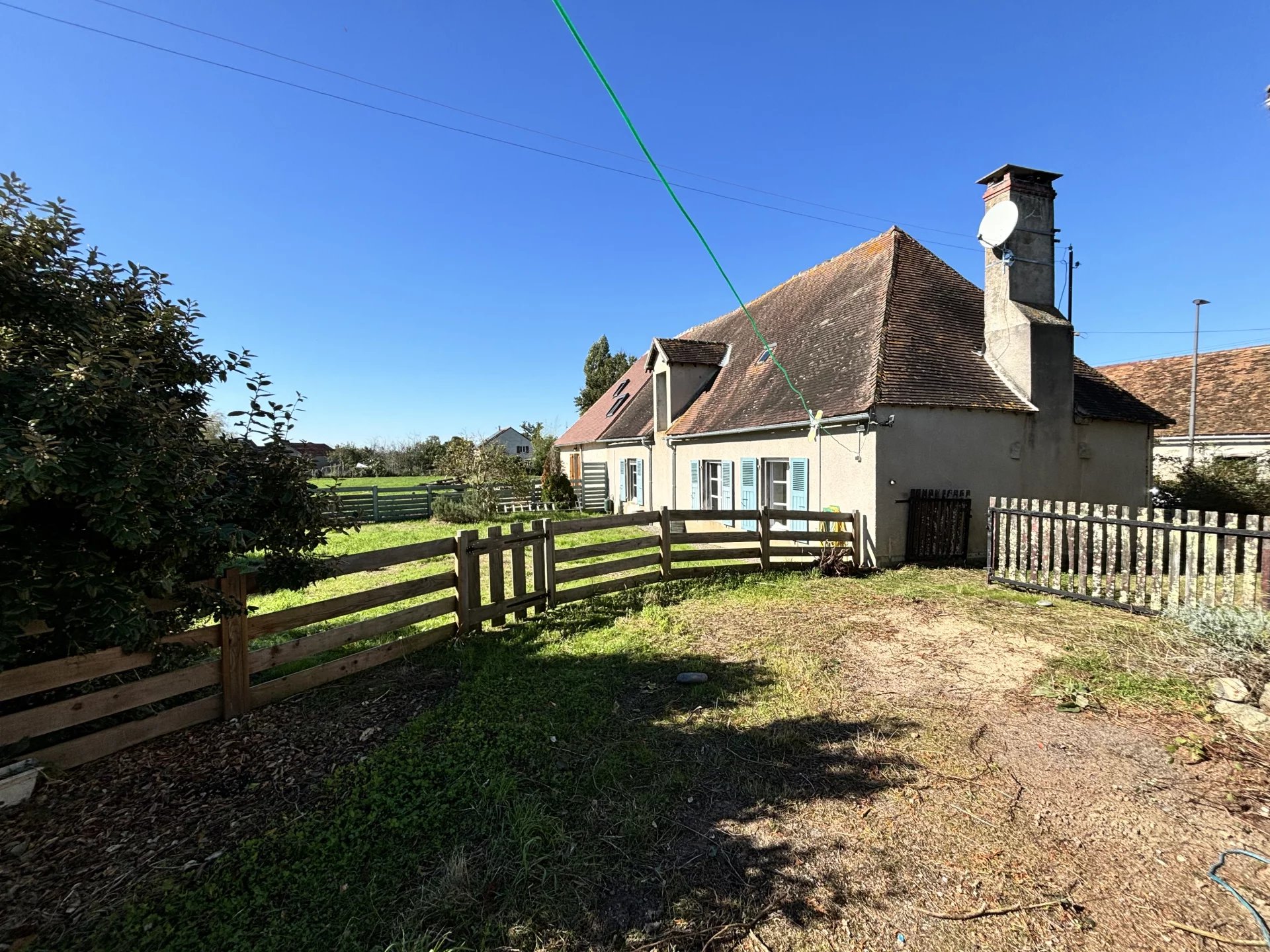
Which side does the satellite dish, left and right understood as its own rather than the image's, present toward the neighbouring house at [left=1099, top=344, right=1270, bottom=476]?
back

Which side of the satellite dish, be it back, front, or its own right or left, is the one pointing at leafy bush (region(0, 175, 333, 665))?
front

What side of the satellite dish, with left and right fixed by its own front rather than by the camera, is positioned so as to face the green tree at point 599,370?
right

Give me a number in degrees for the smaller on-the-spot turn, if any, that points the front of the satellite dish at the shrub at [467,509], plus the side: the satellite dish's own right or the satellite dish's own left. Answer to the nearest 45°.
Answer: approximately 45° to the satellite dish's own right

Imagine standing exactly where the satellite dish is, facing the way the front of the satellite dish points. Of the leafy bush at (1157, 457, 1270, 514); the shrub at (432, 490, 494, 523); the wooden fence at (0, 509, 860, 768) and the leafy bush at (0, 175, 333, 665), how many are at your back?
1

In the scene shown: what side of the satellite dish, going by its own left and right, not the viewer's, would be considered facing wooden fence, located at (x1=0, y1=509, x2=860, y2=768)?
front

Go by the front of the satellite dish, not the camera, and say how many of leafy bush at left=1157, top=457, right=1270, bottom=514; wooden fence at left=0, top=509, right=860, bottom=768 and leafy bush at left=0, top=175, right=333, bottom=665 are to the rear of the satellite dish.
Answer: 1

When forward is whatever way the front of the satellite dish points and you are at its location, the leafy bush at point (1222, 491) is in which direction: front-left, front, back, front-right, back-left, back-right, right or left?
back

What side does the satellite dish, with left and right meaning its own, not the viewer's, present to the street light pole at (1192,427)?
back

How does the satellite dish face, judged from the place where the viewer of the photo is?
facing the viewer and to the left of the viewer

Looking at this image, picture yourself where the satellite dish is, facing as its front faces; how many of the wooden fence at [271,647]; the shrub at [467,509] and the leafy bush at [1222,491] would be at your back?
1
